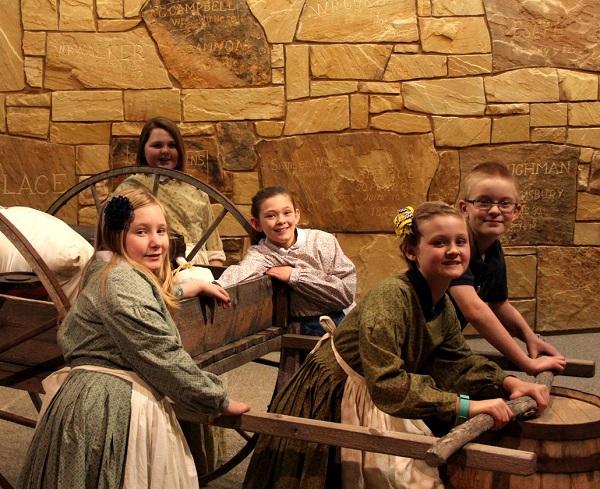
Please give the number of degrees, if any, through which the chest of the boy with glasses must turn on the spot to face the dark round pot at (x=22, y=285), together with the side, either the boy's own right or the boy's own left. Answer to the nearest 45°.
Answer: approximately 135° to the boy's own right

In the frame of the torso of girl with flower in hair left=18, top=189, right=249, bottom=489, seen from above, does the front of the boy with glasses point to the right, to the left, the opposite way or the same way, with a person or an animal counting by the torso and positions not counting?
to the right

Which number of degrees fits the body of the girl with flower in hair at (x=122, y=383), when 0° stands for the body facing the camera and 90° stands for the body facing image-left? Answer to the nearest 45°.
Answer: approximately 270°

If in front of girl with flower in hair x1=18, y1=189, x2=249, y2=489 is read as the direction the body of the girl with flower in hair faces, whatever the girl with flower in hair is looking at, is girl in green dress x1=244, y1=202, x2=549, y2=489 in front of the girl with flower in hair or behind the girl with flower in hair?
in front

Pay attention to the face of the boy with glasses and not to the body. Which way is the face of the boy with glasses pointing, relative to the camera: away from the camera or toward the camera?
toward the camera

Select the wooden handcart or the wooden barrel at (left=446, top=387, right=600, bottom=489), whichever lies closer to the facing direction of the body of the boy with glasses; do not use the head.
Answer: the wooden barrel

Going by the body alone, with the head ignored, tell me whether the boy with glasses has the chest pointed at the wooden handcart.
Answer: no

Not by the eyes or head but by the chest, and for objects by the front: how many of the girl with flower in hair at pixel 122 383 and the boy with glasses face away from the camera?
0

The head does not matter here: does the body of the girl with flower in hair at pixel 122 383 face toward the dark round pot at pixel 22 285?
no
